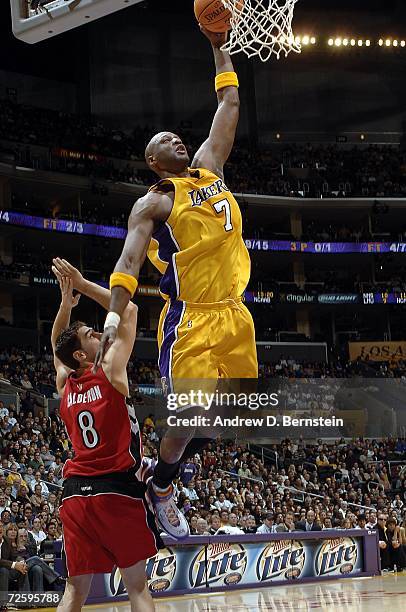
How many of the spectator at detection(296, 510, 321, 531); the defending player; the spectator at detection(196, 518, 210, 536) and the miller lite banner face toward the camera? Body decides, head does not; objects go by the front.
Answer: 3

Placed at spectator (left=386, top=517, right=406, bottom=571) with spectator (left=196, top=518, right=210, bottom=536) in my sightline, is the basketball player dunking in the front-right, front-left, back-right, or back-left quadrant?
front-left

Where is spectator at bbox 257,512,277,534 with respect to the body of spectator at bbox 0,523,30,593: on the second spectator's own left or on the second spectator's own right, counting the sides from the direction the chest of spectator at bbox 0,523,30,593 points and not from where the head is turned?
on the second spectator's own left

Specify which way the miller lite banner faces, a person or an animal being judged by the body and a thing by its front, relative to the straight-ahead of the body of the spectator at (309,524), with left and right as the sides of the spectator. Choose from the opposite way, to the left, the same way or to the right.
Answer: the same way

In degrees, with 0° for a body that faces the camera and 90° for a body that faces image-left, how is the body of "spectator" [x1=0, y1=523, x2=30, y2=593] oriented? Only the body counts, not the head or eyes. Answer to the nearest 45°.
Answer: approximately 315°

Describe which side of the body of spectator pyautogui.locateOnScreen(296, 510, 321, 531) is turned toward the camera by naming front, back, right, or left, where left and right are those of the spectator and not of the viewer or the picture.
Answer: front

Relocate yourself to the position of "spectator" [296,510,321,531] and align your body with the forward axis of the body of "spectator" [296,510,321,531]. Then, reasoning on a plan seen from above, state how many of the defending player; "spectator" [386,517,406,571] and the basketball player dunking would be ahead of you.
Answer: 2

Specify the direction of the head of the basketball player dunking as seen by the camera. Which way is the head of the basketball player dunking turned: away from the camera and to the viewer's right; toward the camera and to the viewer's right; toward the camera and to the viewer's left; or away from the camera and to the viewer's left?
toward the camera and to the viewer's right

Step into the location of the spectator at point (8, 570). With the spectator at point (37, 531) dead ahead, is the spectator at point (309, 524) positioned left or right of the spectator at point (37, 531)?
right

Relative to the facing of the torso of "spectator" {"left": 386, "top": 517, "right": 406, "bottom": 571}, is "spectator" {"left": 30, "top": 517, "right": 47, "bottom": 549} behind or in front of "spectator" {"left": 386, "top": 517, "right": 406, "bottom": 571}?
in front

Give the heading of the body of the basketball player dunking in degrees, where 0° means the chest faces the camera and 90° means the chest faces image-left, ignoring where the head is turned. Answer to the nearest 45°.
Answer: approximately 315°

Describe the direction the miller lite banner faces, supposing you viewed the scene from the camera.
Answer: facing the viewer

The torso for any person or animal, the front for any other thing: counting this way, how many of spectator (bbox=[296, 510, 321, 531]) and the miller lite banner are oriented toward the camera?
2

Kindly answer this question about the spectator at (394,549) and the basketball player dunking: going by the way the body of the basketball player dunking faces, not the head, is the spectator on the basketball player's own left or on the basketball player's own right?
on the basketball player's own left

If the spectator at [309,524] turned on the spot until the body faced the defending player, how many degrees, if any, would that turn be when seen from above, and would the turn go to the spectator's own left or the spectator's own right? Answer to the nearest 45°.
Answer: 0° — they already face them
